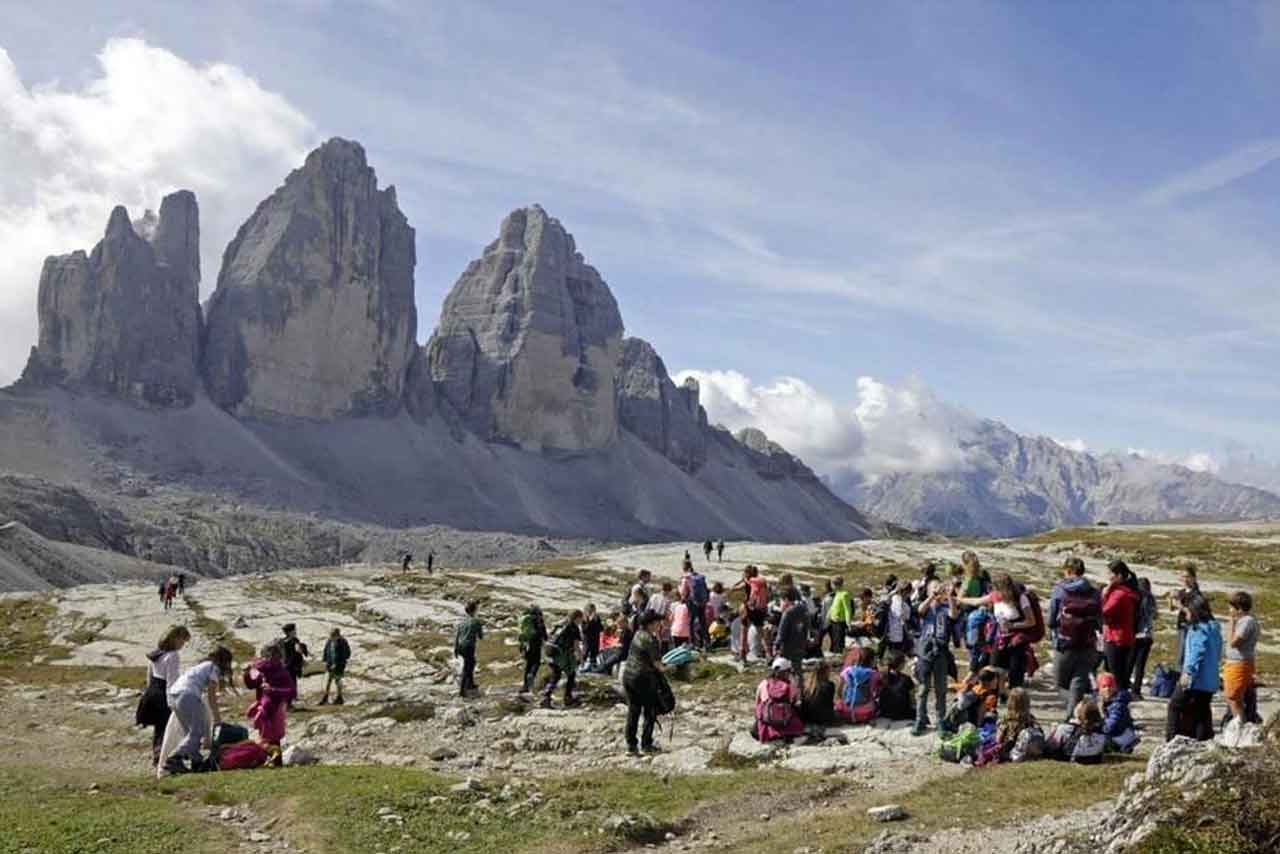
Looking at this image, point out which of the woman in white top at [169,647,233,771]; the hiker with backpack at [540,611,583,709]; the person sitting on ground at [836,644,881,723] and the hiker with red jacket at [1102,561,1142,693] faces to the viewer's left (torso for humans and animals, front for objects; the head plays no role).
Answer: the hiker with red jacket at [1102,561,1142,693]

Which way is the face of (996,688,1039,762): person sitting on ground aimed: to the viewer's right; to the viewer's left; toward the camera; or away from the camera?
away from the camera

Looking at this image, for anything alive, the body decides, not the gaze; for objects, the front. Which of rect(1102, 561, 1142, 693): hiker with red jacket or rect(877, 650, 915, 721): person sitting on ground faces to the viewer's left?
the hiker with red jacket

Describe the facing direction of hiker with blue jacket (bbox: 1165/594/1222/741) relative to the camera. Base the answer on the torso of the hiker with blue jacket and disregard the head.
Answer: to the viewer's left

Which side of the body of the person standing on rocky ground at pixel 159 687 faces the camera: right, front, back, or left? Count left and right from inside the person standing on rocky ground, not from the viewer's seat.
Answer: right

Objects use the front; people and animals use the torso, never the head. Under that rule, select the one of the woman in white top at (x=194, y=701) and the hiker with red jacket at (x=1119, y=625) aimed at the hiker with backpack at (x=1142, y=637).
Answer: the woman in white top

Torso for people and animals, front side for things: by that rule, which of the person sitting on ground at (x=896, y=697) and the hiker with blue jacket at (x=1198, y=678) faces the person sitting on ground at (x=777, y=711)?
the hiker with blue jacket

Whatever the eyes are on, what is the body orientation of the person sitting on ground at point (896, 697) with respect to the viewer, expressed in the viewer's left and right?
facing away from the viewer

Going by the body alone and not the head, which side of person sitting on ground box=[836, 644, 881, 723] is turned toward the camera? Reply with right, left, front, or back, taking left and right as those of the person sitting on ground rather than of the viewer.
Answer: back

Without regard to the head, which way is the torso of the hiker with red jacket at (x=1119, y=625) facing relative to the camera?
to the viewer's left

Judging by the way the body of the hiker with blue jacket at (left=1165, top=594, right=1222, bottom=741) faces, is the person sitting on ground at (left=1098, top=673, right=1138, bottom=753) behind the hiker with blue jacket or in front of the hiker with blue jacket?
in front

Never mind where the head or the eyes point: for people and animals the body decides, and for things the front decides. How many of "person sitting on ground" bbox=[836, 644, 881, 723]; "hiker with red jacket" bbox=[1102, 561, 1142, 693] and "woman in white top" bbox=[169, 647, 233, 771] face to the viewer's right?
1

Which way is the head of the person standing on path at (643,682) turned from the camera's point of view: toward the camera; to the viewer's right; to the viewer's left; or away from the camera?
away from the camera

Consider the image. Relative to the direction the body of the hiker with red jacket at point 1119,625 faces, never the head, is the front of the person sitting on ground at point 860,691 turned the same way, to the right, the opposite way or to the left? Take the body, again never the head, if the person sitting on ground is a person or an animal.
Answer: to the right

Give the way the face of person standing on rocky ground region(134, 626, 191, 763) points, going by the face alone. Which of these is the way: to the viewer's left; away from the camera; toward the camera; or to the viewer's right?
to the viewer's right

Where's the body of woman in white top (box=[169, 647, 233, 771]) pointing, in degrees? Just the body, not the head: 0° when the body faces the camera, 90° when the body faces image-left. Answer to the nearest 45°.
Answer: approximately 270°

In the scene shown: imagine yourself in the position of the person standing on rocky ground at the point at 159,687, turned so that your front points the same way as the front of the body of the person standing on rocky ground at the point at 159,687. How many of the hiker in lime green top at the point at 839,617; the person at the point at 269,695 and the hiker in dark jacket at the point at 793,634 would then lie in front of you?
3
